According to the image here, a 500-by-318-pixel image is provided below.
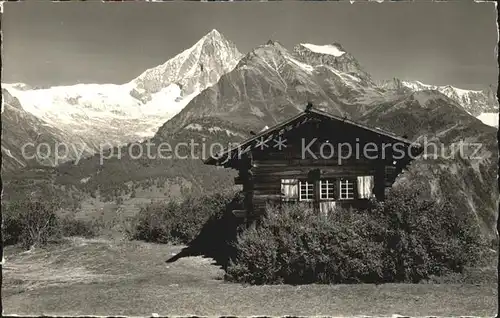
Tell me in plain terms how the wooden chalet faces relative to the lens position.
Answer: facing the viewer

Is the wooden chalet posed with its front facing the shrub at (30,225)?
no
